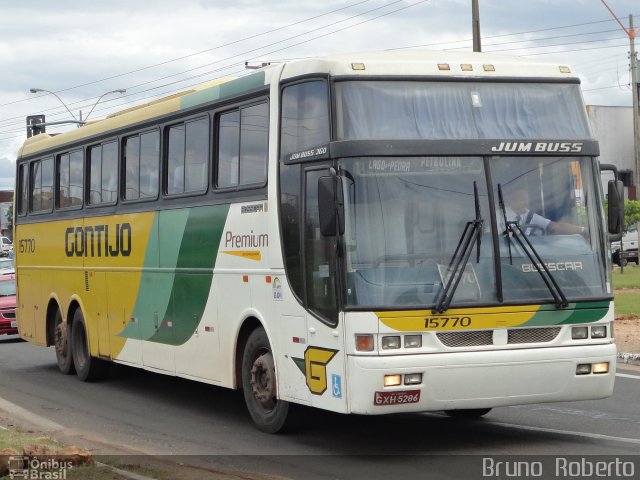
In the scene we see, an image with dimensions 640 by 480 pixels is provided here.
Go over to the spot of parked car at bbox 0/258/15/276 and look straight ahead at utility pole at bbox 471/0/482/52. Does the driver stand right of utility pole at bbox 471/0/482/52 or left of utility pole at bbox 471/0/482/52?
right

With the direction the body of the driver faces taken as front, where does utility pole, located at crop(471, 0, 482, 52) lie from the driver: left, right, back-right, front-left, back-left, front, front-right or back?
back-left

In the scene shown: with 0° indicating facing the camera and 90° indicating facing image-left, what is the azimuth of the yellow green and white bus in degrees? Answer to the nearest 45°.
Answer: approximately 315°

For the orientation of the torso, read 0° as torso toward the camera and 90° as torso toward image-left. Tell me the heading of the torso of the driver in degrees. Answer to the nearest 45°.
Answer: approximately 315°

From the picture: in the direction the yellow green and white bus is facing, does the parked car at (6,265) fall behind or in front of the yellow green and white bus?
behind

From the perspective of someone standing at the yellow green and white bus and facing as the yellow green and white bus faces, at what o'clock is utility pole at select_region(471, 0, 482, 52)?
The utility pole is roughly at 8 o'clock from the yellow green and white bus.

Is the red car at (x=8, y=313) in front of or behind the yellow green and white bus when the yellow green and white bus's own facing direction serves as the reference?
behind
